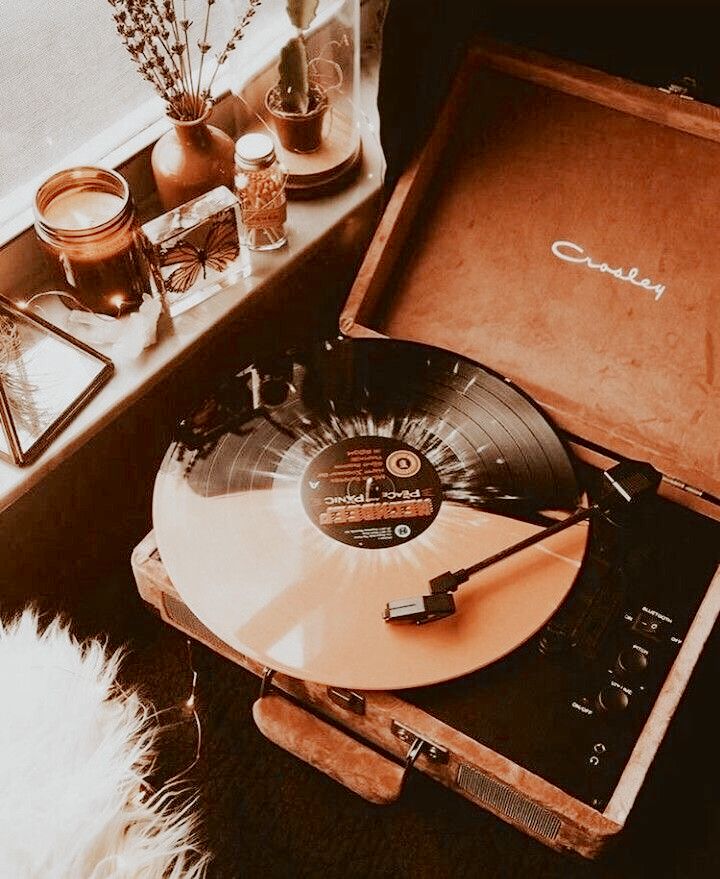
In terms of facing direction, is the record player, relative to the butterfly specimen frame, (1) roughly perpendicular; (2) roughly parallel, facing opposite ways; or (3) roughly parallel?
roughly perpendicular

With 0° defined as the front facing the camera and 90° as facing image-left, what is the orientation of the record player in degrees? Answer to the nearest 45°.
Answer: approximately 45°

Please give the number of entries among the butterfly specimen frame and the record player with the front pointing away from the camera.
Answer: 0
